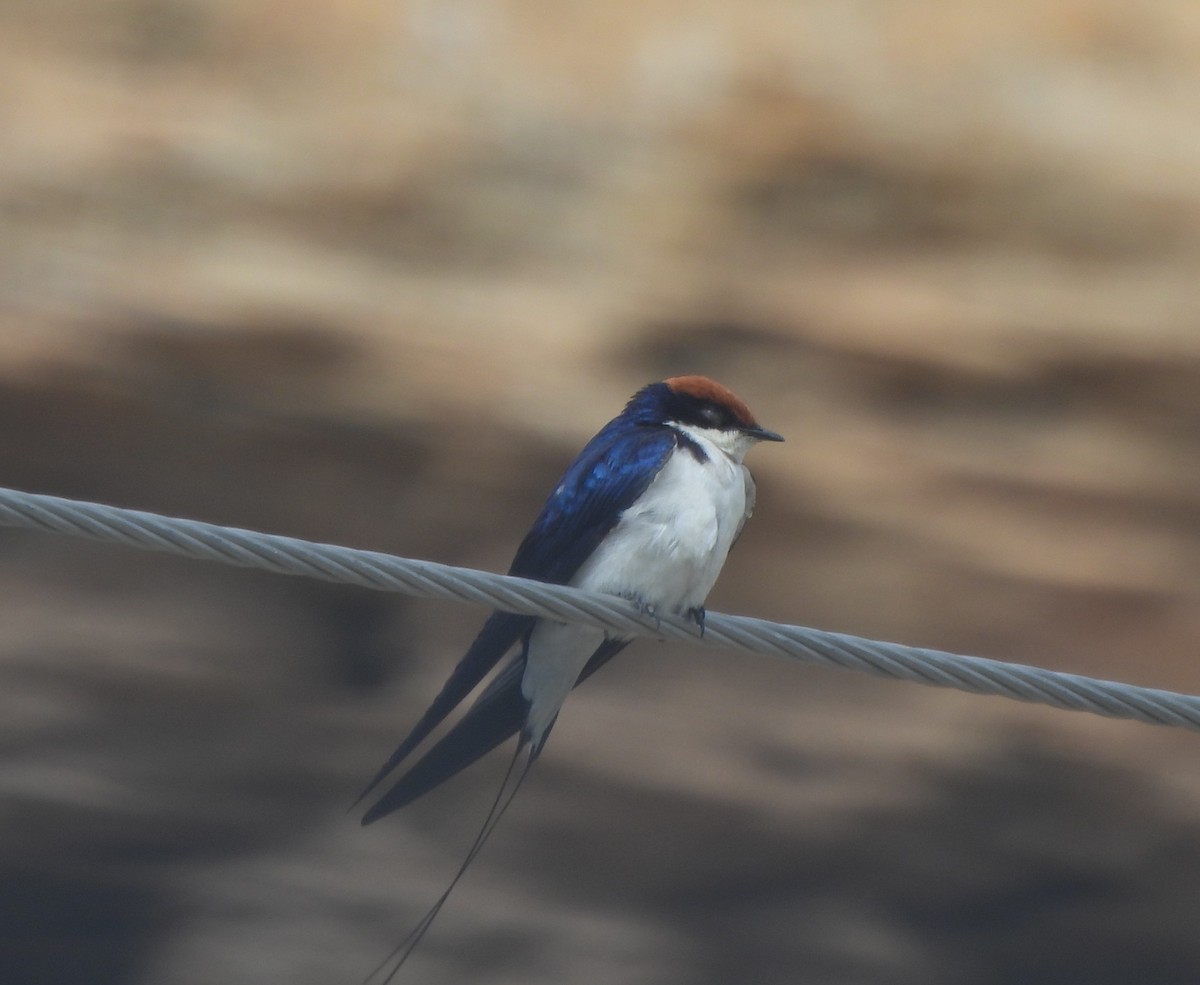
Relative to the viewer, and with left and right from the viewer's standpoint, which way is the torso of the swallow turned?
facing the viewer and to the right of the viewer
